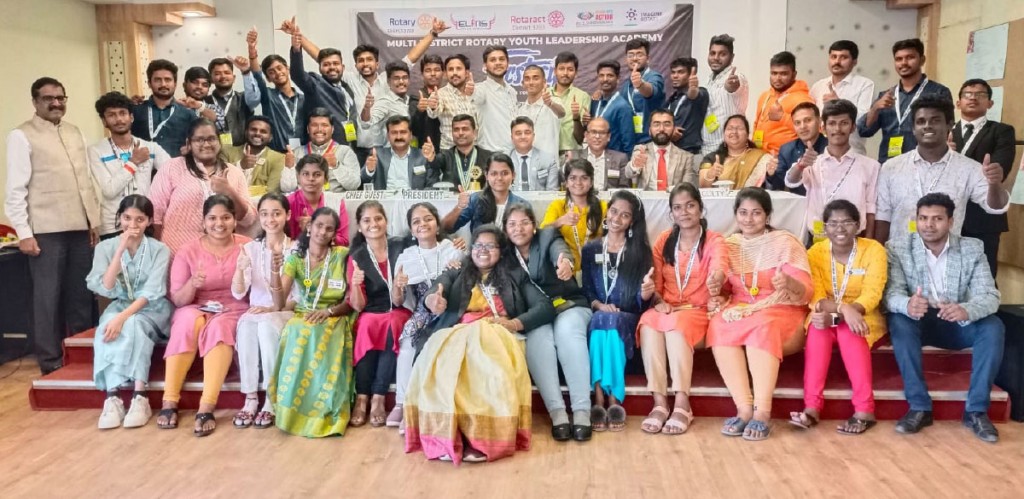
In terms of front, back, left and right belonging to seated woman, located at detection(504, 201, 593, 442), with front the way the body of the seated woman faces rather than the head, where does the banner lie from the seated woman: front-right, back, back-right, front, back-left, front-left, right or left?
back

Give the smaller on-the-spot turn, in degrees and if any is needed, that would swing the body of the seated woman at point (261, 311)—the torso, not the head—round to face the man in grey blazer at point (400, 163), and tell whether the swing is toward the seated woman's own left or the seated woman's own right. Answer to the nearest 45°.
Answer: approximately 135° to the seated woman's own left

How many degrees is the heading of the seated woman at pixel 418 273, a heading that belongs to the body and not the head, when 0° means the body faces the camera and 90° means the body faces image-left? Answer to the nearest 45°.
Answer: approximately 0°

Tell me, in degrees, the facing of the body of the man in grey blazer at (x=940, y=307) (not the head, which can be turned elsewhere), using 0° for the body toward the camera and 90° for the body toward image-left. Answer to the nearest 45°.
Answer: approximately 0°

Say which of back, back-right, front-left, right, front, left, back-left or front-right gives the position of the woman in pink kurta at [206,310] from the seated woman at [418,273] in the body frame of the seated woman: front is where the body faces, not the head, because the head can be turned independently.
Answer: right

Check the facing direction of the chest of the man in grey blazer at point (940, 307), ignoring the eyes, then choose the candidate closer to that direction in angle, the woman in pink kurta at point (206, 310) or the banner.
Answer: the woman in pink kurta

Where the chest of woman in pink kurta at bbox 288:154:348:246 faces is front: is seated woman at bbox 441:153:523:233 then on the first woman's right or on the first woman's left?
on the first woman's left

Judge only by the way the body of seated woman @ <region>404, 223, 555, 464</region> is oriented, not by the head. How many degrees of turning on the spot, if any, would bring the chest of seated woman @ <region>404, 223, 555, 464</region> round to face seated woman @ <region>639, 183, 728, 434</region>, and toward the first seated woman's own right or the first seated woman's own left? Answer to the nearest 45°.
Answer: approximately 90° to the first seated woman's own left

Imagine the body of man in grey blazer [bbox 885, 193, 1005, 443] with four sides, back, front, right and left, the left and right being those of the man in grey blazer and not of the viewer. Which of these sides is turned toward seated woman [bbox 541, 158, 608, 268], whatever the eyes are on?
right
